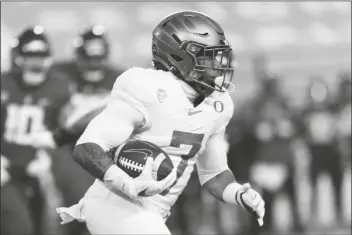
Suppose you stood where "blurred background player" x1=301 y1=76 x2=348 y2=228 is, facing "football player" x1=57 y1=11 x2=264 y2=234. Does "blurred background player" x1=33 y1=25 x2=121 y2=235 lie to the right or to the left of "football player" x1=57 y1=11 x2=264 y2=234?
right

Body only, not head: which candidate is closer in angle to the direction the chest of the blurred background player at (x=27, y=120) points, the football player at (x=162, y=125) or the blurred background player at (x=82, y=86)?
the football player

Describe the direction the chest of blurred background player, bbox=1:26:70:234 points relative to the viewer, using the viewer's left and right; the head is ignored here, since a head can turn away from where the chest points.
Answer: facing the viewer

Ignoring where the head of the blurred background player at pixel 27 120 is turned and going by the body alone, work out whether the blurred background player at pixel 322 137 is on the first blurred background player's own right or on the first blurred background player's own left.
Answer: on the first blurred background player's own left

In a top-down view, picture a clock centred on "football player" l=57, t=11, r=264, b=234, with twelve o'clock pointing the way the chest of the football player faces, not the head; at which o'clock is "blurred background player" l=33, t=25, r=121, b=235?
The blurred background player is roughly at 7 o'clock from the football player.

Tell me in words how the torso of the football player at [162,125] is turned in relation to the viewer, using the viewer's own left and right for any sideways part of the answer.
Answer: facing the viewer and to the right of the viewer
